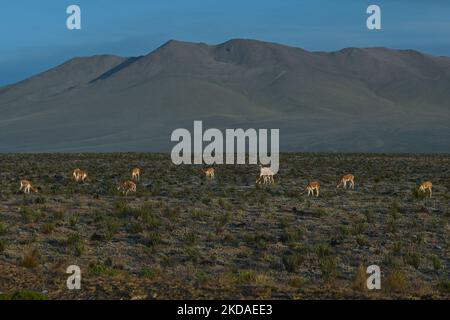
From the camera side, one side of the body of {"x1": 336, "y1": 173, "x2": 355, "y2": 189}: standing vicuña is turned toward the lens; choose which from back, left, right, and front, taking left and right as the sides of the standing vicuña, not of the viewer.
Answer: left

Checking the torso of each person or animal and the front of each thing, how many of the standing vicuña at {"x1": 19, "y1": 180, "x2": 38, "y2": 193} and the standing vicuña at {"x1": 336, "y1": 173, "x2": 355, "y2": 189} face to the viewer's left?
1

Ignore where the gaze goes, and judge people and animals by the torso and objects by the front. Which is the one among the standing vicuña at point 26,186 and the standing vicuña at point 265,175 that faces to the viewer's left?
the standing vicuña at point 265,175

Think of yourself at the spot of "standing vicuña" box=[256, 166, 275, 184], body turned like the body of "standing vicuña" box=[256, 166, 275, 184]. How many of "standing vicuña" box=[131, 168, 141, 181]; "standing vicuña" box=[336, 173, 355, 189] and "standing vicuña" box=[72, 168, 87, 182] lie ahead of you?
2

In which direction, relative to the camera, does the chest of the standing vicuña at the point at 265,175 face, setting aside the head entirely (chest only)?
to the viewer's left

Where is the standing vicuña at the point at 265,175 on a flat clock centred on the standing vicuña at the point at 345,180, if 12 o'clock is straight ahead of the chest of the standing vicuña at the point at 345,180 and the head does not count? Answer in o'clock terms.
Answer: the standing vicuña at the point at 265,175 is roughly at 1 o'clock from the standing vicuña at the point at 345,180.

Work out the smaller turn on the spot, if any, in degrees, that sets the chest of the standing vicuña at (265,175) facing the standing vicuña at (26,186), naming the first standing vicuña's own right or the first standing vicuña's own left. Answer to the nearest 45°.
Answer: approximately 45° to the first standing vicuña's own left

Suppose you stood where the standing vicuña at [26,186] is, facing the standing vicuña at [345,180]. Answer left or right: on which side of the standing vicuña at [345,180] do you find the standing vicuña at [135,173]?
left

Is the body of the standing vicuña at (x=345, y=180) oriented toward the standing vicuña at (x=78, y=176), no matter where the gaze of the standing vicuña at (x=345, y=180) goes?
yes

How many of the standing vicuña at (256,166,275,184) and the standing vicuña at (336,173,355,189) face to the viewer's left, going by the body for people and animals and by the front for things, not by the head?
2

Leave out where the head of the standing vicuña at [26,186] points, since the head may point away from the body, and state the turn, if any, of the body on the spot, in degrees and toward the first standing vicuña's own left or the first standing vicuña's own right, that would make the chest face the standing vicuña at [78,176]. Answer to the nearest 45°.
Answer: approximately 90° to the first standing vicuña's own left

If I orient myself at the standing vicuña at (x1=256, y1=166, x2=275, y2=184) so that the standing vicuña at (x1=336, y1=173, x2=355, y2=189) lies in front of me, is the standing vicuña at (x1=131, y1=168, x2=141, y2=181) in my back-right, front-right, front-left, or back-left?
back-right

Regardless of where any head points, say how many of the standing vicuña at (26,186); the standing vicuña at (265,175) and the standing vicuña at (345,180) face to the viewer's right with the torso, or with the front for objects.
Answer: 1

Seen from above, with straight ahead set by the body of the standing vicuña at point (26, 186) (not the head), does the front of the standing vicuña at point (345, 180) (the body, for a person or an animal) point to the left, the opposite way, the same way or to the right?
the opposite way

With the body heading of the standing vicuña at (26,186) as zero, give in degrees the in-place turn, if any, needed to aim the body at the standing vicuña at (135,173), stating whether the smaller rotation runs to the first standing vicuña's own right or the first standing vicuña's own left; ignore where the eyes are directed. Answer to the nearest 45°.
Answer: approximately 45° to the first standing vicuña's own left

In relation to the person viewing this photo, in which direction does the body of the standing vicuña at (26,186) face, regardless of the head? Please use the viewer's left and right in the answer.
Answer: facing to the right of the viewer
